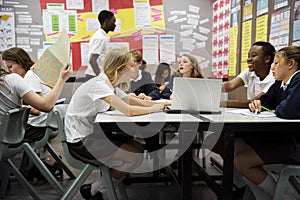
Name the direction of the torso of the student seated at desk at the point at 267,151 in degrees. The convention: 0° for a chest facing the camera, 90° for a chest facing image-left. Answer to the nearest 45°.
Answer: approximately 90°

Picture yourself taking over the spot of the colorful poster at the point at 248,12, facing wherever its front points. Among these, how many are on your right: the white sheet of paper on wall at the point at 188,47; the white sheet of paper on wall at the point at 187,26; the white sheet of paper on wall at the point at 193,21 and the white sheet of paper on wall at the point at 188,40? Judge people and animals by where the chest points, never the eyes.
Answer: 4

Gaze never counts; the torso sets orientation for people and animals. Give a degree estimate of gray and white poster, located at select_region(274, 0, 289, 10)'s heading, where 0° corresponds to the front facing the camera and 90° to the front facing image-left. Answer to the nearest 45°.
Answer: approximately 45°

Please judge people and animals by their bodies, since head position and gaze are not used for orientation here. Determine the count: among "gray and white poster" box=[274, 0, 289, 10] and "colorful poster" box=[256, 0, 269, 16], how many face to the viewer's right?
0

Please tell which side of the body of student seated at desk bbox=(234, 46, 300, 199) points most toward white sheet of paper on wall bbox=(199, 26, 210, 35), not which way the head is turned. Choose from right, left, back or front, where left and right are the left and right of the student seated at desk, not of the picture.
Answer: right

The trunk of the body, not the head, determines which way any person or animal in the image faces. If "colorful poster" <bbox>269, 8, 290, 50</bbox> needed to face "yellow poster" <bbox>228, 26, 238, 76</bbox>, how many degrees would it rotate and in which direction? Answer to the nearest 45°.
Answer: approximately 90° to its right

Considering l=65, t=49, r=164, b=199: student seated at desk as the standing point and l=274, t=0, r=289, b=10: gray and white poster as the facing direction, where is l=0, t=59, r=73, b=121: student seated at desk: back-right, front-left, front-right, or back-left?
back-left

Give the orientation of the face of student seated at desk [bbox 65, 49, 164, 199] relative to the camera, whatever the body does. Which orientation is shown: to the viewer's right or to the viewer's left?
to the viewer's right

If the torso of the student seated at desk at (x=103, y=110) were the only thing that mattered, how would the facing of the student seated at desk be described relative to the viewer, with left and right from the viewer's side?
facing to the right of the viewer

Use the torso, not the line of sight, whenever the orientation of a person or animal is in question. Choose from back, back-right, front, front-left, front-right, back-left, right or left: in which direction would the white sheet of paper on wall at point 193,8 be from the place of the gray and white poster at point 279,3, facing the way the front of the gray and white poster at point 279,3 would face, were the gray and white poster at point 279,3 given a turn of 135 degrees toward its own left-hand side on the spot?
back-left

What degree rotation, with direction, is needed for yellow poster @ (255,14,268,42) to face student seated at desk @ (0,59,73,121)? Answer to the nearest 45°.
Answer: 0° — it already faces them
